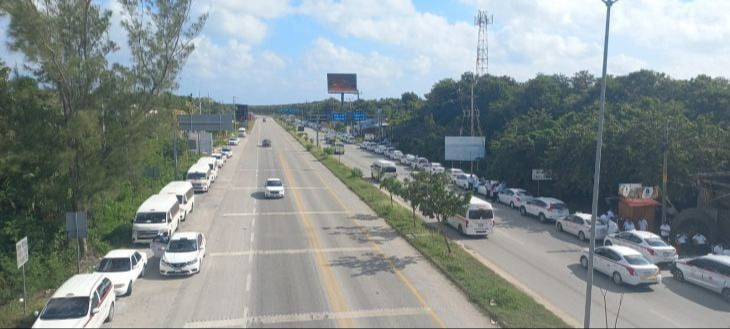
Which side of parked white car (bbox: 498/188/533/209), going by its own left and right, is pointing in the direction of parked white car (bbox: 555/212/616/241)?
back

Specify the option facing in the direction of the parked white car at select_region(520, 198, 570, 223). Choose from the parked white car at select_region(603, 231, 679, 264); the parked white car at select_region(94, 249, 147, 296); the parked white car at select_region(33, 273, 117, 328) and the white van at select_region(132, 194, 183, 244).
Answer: the parked white car at select_region(603, 231, 679, 264)

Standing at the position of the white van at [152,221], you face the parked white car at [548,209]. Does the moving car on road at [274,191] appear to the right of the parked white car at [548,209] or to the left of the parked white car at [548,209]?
left

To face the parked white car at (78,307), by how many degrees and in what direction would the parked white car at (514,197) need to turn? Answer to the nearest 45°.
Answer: approximately 90° to its left

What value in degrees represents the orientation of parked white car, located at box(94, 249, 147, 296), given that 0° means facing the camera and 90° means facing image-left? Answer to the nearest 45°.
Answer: approximately 45°

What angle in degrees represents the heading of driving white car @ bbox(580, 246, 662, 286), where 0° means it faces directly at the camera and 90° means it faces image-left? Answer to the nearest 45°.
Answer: approximately 135°

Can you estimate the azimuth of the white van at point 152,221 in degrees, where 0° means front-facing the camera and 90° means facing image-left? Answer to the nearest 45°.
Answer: approximately 45°

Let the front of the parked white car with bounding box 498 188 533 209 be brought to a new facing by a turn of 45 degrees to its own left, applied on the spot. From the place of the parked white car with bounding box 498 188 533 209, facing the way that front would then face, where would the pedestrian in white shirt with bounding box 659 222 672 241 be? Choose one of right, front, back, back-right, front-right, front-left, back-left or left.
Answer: back-left

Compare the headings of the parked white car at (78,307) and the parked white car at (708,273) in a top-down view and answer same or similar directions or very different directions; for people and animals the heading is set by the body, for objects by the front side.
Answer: very different directions

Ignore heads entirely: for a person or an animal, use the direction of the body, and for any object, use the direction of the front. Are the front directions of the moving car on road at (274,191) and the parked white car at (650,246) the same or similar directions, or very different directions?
very different directions

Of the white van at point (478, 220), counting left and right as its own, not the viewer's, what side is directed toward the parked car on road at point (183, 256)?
left

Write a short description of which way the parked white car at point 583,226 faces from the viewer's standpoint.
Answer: facing away from the viewer and to the left of the viewer

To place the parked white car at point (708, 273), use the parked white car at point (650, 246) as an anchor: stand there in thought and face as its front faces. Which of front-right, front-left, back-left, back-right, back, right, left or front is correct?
back

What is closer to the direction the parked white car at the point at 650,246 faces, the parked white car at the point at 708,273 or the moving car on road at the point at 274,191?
the moving car on road
